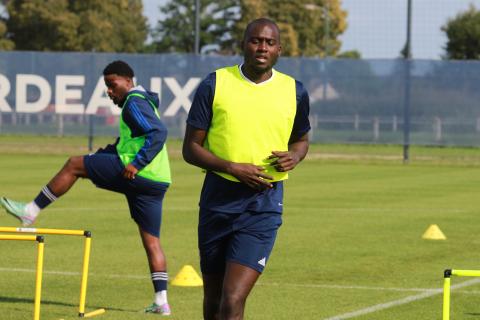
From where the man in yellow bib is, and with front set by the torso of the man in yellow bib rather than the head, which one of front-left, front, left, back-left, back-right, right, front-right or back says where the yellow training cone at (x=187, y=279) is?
back

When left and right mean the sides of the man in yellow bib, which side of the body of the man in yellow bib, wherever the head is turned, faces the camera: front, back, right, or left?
front

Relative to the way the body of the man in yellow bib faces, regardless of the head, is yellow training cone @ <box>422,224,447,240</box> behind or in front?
behind

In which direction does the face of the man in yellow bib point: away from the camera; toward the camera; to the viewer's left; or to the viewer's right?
toward the camera
